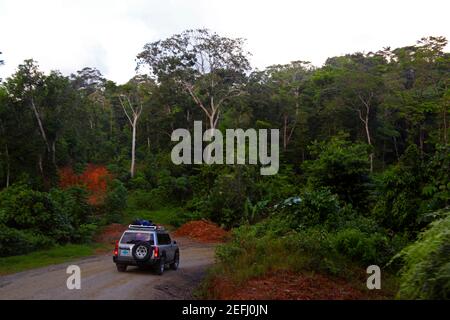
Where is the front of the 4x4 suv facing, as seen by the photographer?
facing away from the viewer and to the right of the viewer

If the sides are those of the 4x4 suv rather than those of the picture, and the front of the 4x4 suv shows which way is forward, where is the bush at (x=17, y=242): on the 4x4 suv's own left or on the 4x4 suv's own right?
on the 4x4 suv's own left

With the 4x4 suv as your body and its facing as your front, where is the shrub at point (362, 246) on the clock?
The shrub is roughly at 2 o'clock from the 4x4 suv.

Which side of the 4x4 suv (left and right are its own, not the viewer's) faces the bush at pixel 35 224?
left
